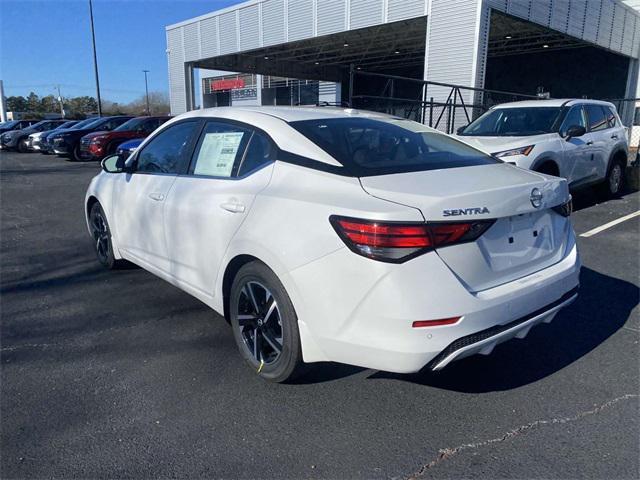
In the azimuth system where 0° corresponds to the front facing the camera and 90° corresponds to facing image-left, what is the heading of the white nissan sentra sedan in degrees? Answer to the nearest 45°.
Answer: approximately 135°

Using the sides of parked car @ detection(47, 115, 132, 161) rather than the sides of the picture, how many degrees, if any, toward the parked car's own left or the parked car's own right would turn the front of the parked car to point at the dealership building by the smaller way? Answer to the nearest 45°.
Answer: approximately 135° to the parked car's own left

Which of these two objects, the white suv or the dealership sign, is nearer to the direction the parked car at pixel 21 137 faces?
the white suv

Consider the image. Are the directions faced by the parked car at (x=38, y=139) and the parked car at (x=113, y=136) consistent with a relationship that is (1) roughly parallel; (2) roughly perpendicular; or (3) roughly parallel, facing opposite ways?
roughly parallel

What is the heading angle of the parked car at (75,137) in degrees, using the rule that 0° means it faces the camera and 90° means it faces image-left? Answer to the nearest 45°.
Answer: approximately 45°

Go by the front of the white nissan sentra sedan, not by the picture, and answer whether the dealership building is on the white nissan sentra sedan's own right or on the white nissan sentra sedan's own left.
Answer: on the white nissan sentra sedan's own right

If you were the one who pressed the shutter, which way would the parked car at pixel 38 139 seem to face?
facing the viewer and to the left of the viewer

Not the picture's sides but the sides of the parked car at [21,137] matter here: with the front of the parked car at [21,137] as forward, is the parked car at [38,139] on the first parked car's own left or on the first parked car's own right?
on the first parked car's own left

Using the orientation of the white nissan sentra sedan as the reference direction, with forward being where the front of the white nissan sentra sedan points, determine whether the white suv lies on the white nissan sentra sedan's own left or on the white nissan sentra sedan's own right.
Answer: on the white nissan sentra sedan's own right

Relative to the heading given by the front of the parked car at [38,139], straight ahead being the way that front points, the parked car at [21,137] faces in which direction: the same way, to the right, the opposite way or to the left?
the same way

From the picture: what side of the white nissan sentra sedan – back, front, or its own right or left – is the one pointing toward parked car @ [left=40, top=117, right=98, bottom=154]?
front

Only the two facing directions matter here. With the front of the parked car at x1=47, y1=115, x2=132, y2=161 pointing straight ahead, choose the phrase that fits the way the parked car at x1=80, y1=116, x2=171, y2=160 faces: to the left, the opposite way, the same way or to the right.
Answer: the same way

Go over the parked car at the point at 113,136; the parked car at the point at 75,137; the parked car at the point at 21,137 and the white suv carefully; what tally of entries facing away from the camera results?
0

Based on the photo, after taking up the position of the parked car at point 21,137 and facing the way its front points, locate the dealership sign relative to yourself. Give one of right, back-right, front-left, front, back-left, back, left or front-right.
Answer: back

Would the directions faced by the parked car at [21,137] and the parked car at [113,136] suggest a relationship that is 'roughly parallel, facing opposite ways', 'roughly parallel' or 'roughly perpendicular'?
roughly parallel

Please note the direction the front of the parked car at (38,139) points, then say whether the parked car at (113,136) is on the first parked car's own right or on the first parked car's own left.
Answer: on the first parked car's own left

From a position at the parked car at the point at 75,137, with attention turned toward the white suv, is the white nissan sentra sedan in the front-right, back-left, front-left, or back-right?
front-right

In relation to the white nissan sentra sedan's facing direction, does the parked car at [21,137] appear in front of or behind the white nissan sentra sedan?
in front
